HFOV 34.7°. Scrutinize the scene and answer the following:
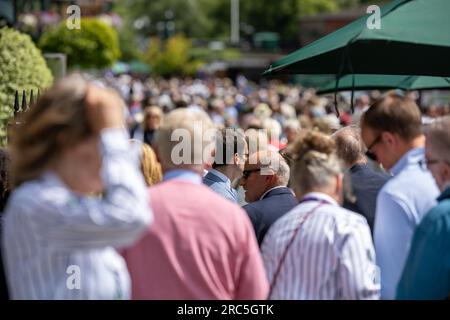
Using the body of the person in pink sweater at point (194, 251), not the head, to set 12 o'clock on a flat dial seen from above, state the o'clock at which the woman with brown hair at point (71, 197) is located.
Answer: The woman with brown hair is roughly at 8 o'clock from the person in pink sweater.

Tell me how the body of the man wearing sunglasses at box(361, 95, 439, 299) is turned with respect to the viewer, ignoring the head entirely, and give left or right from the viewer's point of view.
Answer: facing away from the viewer and to the left of the viewer

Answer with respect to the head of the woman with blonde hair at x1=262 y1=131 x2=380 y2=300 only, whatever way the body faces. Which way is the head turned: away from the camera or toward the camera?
away from the camera

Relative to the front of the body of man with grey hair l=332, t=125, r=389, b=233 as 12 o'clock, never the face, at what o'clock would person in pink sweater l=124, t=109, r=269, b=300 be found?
The person in pink sweater is roughly at 8 o'clock from the man with grey hair.

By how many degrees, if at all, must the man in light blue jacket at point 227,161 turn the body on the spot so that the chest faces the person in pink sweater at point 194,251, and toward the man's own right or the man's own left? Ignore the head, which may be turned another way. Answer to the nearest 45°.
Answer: approximately 135° to the man's own right

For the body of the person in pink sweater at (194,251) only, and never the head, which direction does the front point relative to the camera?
away from the camera

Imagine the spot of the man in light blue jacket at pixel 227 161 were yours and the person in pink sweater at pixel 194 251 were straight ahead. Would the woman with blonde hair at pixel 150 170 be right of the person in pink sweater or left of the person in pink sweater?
right

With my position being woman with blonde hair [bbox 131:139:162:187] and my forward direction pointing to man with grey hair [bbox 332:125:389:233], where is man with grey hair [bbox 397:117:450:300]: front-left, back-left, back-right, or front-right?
front-right

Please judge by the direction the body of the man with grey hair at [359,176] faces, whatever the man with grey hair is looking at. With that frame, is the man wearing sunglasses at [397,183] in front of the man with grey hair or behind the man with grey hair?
behind

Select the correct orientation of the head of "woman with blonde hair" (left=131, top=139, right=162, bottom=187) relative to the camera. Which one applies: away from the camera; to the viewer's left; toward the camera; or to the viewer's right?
away from the camera

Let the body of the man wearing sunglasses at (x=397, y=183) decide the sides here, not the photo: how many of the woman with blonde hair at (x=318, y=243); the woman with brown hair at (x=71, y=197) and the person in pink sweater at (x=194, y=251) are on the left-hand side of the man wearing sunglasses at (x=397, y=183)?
3

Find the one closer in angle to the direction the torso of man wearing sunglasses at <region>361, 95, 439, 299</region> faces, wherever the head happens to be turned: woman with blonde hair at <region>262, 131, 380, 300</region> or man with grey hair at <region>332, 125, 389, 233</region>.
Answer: the man with grey hair

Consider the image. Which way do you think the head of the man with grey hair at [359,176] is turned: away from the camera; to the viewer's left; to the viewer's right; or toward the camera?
away from the camera
